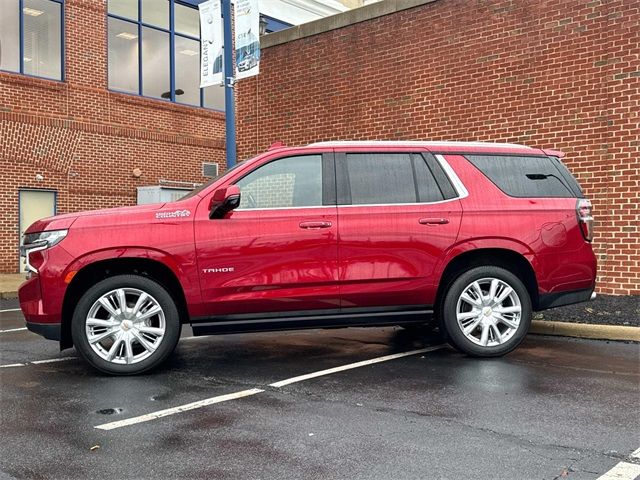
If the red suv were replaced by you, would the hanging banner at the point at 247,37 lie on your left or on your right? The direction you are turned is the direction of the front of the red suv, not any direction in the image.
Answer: on your right

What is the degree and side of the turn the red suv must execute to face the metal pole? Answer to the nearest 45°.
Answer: approximately 90° to its right

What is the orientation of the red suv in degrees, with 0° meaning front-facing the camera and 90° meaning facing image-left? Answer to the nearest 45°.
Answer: approximately 90°

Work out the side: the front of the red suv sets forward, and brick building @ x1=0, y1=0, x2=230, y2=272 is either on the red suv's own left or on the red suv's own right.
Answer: on the red suv's own right

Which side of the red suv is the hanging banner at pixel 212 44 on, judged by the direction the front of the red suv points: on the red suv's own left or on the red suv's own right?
on the red suv's own right
